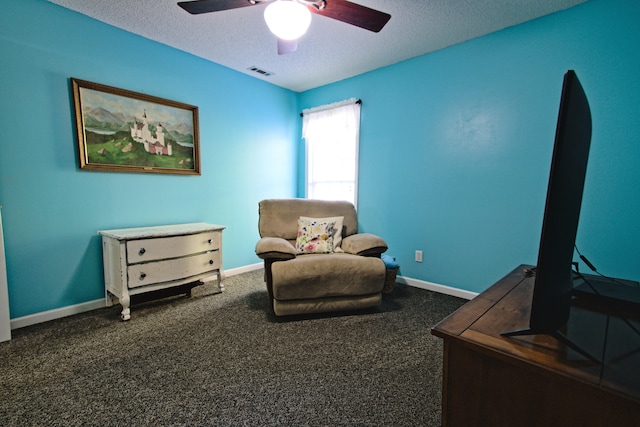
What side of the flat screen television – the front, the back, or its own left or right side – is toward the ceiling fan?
front

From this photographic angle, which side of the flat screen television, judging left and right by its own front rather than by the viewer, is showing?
left

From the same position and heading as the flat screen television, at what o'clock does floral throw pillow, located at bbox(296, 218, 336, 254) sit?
The floral throw pillow is roughly at 1 o'clock from the flat screen television.

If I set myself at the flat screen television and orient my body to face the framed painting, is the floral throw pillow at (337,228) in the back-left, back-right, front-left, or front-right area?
front-right

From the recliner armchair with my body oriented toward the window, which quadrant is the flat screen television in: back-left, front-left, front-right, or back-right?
back-right

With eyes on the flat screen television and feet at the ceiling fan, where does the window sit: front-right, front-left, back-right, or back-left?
back-left

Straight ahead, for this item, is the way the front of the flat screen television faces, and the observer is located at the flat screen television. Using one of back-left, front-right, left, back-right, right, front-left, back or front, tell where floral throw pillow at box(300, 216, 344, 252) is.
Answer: front-right

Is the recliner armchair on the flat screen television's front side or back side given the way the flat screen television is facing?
on the front side

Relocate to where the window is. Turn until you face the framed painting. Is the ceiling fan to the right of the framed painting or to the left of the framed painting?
left

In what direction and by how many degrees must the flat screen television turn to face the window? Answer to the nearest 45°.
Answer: approximately 45° to its right

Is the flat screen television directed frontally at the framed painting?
yes
